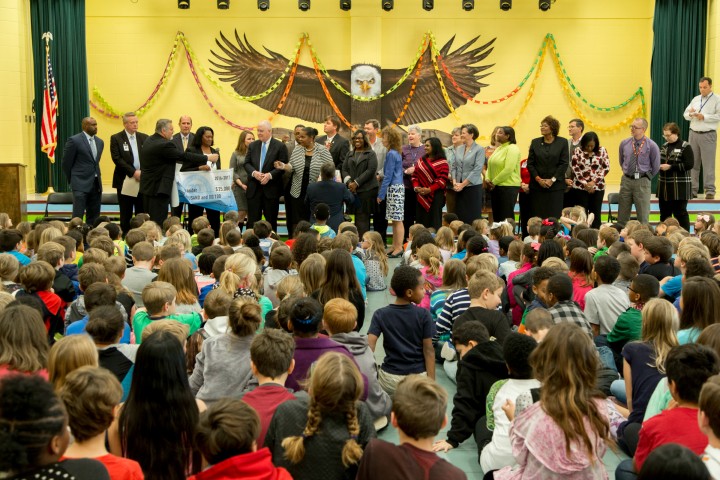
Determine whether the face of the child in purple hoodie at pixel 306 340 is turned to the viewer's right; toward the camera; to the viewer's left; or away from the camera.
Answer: away from the camera

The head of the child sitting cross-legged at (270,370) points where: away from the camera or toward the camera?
away from the camera

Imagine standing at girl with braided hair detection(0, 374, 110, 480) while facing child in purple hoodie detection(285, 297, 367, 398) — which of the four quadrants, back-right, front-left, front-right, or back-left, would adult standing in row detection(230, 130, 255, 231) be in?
front-left

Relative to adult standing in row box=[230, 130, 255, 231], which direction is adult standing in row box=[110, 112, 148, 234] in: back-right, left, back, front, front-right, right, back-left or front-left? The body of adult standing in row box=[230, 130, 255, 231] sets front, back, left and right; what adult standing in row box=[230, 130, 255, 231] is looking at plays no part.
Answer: back-right

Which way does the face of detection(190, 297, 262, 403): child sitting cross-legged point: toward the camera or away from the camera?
away from the camera

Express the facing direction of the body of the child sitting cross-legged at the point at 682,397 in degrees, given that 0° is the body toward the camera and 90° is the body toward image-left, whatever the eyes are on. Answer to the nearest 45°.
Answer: approximately 135°

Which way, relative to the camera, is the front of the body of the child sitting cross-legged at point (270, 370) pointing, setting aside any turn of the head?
away from the camera

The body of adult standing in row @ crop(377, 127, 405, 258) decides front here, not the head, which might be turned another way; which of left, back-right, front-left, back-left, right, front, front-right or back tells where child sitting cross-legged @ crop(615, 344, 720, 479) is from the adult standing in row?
left

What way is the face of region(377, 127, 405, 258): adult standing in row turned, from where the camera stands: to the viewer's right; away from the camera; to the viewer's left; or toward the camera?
to the viewer's left

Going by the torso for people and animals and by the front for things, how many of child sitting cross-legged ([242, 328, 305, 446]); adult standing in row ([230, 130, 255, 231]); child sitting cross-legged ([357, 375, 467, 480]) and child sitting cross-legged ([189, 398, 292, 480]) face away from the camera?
3

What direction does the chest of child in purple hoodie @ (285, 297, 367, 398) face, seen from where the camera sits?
away from the camera

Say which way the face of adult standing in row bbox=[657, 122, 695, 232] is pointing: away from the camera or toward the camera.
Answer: toward the camera

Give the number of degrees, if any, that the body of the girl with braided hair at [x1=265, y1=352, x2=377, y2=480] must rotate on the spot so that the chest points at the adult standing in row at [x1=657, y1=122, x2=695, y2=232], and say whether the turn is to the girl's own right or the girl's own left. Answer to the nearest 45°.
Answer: approximately 45° to the girl's own right

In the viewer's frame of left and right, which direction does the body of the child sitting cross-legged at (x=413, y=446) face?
facing away from the viewer

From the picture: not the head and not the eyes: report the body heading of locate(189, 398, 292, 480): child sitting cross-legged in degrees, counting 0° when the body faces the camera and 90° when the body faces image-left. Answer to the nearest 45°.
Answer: approximately 180°

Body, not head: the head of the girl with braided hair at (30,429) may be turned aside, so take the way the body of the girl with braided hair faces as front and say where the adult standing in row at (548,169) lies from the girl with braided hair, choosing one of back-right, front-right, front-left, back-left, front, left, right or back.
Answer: front

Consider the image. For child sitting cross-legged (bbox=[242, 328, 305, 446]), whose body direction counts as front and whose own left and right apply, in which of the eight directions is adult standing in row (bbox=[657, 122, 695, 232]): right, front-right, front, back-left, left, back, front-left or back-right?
front-right
